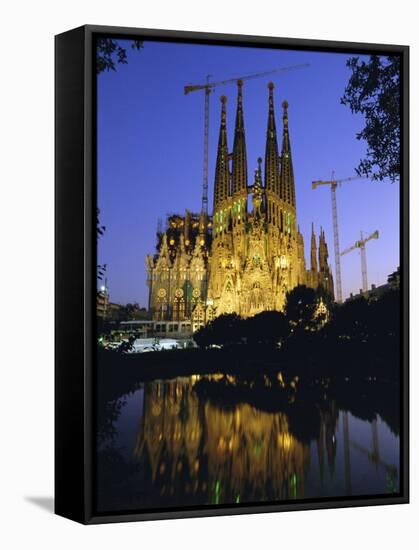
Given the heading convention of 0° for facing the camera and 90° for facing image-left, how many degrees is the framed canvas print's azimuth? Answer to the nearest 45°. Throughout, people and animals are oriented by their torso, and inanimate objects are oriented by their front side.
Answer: approximately 315°
